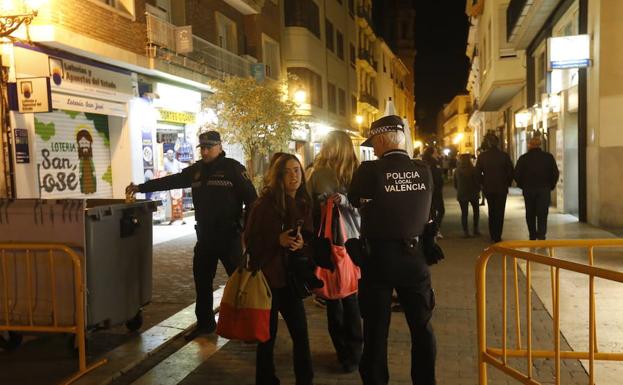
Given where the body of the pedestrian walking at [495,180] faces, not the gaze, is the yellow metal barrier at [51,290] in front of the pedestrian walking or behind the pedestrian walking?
behind

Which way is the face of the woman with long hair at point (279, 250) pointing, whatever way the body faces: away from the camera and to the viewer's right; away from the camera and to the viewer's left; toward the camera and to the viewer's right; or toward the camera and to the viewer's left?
toward the camera and to the viewer's right

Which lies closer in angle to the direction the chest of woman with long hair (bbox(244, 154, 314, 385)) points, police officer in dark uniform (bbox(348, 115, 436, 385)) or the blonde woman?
the police officer in dark uniform

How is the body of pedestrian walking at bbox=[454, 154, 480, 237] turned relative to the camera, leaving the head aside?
away from the camera

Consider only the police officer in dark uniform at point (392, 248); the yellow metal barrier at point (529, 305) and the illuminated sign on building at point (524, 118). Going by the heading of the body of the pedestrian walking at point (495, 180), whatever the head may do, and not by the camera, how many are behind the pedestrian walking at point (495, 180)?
2

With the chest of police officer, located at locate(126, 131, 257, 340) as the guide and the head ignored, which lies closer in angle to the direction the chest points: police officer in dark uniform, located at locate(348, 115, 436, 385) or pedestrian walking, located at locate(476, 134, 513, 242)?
the police officer in dark uniform

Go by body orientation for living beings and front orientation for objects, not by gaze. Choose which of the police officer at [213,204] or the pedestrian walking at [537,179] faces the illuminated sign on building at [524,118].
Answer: the pedestrian walking

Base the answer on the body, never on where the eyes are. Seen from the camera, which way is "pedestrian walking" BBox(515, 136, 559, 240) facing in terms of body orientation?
away from the camera

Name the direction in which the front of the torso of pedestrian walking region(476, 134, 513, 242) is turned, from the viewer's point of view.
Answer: away from the camera

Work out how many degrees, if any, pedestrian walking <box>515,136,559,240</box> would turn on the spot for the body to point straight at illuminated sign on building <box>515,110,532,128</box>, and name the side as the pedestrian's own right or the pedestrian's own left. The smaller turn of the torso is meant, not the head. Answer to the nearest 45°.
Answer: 0° — they already face it

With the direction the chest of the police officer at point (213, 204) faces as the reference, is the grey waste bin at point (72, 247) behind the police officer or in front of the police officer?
in front
